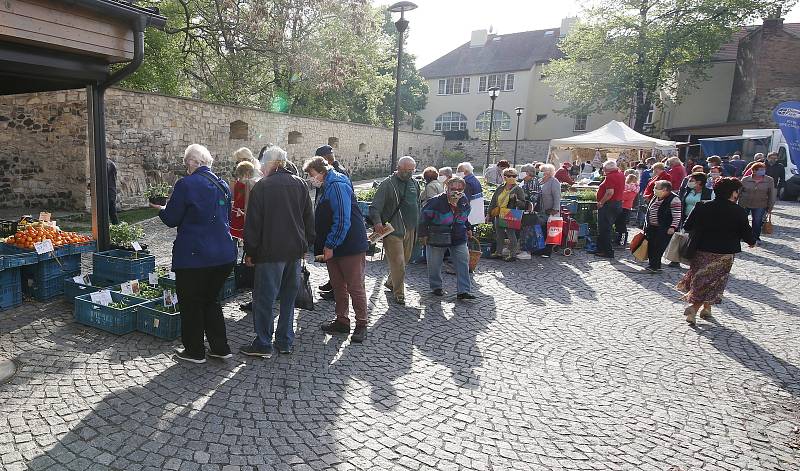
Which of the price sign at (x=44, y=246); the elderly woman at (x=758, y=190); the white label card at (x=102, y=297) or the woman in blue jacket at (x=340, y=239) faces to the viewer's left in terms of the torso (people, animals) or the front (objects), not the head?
the woman in blue jacket

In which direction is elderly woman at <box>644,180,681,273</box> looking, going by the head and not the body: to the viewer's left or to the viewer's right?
to the viewer's left

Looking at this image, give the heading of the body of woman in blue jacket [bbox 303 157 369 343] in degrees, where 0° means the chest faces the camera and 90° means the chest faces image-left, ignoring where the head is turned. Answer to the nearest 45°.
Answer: approximately 90°

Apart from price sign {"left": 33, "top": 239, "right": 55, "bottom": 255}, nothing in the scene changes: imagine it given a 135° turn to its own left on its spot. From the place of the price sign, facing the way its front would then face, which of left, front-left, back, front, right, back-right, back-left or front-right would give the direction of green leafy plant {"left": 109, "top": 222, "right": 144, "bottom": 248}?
front

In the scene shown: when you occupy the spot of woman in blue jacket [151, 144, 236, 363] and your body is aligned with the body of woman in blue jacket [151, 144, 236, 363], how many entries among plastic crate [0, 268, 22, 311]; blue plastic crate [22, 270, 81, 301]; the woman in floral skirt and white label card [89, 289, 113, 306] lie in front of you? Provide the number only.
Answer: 3

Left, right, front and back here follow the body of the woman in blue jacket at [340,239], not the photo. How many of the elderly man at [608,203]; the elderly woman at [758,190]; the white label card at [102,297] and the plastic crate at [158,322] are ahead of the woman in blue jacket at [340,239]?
2

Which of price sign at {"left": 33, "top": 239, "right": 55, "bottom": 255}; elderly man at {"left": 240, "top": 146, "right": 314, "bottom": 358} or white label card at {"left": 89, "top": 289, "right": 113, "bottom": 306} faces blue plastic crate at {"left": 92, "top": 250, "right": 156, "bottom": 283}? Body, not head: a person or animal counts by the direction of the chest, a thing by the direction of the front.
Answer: the elderly man

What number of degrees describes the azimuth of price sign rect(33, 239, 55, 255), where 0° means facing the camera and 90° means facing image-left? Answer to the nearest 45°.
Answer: approximately 0°

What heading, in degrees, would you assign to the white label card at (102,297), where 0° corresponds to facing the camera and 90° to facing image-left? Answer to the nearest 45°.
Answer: approximately 0°

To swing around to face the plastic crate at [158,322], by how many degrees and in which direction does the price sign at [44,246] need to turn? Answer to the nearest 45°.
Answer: approximately 45° to its left

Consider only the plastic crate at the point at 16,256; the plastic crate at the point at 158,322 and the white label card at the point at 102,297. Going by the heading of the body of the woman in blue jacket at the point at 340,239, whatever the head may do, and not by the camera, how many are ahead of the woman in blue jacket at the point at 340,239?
3
